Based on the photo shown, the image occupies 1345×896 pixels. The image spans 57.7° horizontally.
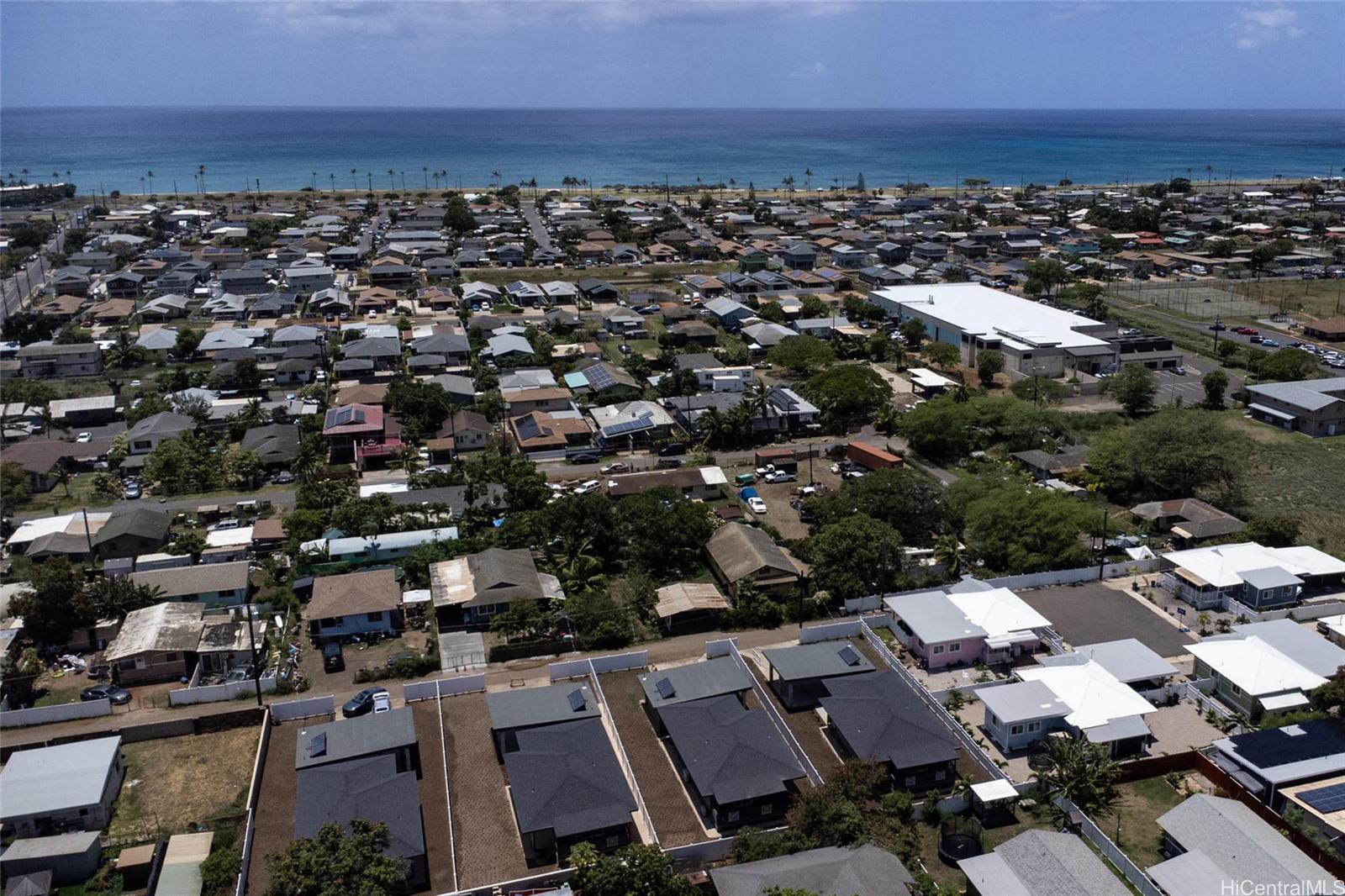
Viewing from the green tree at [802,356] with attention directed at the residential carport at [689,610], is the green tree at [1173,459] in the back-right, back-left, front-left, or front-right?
front-left

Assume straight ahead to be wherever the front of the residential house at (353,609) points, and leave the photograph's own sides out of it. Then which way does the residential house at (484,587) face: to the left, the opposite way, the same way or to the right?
the same way

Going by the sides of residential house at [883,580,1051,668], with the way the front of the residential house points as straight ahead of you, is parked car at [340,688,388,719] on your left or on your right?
on your right

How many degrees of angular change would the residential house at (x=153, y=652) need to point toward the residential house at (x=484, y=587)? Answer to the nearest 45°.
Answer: approximately 90° to its left

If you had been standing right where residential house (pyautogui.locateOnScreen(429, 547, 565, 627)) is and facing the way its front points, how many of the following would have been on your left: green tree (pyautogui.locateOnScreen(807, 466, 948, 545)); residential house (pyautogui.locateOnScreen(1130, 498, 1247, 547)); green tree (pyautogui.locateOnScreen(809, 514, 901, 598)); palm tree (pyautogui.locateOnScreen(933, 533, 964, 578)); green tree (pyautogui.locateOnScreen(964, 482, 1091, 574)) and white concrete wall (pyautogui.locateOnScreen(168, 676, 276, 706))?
5

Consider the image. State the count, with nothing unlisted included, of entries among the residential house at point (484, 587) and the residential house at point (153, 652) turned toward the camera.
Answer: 2

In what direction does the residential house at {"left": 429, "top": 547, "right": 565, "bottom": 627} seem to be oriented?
toward the camera

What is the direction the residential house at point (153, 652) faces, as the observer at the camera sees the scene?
facing the viewer

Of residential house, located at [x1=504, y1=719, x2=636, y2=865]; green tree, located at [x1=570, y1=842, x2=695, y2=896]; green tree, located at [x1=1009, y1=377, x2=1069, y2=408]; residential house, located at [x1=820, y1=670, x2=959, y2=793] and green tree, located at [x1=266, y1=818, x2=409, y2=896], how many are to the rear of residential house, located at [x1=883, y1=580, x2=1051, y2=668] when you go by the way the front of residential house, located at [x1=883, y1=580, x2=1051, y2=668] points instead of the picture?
1

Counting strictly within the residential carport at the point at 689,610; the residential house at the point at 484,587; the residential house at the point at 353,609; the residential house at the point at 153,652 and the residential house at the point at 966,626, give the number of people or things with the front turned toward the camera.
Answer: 5

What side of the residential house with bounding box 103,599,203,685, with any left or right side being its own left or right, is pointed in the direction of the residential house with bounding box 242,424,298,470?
back

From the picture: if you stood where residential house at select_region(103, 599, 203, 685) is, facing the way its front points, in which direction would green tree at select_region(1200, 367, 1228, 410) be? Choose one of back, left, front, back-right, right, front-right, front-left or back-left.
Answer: left

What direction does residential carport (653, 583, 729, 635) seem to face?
toward the camera

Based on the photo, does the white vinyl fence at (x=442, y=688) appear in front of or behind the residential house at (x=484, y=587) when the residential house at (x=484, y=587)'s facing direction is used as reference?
in front

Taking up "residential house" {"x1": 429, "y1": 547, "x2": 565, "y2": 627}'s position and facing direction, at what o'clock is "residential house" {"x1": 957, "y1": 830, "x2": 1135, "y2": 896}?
"residential house" {"x1": 957, "y1": 830, "x2": 1135, "y2": 896} is roughly at 11 o'clock from "residential house" {"x1": 429, "y1": 547, "x2": 565, "y2": 627}.

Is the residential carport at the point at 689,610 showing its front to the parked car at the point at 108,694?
no
